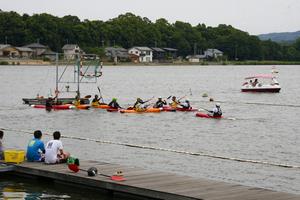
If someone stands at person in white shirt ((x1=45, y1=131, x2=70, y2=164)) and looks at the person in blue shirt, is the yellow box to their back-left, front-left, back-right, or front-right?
front-left

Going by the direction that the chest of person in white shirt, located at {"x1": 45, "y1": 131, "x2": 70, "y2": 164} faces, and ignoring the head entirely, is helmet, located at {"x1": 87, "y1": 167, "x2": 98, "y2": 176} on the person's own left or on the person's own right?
on the person's own right

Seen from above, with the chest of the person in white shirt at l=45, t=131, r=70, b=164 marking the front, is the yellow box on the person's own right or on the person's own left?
on the person's own left

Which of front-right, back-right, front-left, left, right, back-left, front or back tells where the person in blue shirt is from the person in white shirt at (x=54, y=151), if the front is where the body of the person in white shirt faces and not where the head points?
left

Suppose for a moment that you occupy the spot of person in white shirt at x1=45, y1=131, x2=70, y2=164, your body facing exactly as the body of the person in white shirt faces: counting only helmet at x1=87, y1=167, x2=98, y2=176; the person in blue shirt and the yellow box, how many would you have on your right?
1

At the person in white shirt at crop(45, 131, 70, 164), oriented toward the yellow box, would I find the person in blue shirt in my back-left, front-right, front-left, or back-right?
front-right

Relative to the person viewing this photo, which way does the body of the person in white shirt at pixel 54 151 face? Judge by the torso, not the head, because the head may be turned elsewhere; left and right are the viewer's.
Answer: facing away from the viewer and to the right of the viewer
